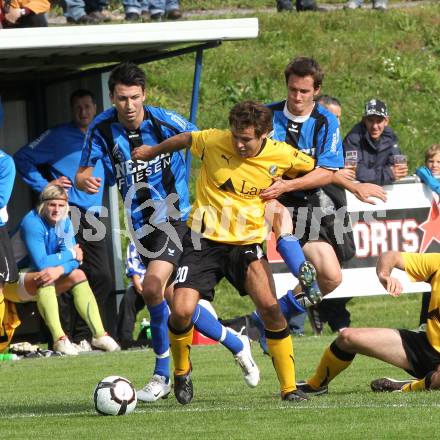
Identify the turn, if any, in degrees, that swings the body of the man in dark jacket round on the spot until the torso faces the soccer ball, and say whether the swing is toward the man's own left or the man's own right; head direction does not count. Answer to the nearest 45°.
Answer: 0° — they already face it

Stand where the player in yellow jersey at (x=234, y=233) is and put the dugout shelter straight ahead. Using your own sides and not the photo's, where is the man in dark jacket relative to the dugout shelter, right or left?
right

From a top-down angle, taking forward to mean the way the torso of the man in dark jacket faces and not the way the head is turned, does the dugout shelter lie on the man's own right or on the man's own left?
on the man's own right

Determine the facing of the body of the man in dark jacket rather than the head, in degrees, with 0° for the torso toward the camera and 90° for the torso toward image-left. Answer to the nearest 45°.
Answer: approximately 0°

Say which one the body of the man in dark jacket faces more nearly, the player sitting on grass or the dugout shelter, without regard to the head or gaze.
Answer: the player sitting on grass

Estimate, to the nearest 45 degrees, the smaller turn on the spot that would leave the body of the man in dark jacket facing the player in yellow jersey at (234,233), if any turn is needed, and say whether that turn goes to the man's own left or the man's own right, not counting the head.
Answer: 0° — they already face them

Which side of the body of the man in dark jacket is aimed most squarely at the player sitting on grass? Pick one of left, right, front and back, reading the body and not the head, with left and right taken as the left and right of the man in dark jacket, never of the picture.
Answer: front

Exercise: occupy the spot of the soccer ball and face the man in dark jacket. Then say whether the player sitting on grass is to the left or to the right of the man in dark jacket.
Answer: right

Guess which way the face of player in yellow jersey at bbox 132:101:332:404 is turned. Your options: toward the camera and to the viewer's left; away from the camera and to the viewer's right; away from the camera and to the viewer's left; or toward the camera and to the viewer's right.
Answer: toward the camera and to the viewer's left
